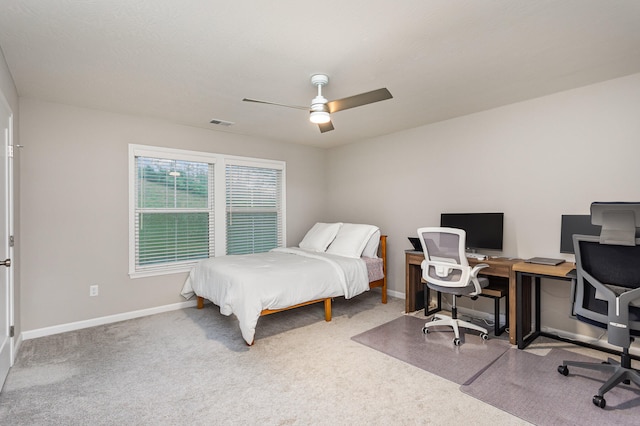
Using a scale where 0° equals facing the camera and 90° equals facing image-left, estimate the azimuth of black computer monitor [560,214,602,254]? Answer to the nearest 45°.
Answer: approximately 0°

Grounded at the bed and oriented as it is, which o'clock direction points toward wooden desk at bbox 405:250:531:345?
The wooden desk is roughly at 8 o'clock from the bed.

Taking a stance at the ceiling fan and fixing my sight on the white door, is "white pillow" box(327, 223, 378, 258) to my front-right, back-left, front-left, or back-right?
back-right

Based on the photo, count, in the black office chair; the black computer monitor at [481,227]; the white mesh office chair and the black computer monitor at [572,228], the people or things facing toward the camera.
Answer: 2

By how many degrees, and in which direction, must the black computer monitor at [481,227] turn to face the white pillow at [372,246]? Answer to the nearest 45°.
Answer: approximately 90° to its right

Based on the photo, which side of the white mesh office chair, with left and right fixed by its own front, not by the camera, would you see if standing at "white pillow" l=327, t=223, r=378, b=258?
left

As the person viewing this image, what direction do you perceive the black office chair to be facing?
facing away from the viewer and to the right of the viewer

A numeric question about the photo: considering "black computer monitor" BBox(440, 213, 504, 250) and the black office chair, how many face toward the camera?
1

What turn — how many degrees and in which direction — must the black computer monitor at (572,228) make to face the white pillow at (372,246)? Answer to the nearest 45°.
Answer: approximately 90° to its right
